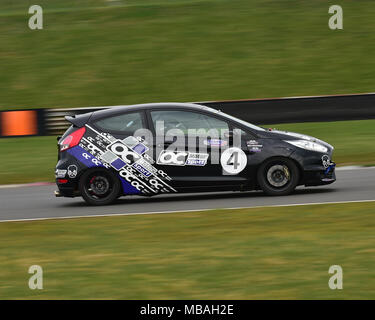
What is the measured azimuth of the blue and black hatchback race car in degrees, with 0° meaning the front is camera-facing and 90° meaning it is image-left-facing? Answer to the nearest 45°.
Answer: approximately 270°

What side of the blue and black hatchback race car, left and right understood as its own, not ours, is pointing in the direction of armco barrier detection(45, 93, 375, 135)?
left
